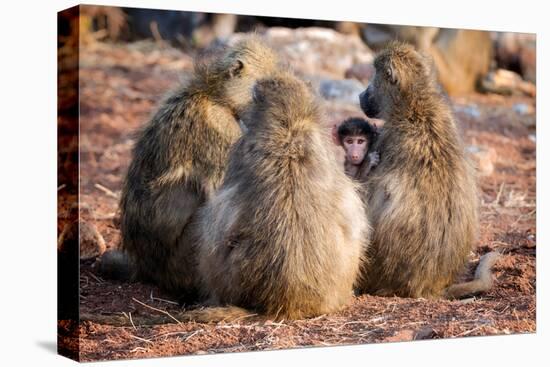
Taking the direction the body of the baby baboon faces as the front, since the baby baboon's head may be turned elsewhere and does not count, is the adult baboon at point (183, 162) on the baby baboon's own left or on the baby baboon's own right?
on the baby baboon's own right

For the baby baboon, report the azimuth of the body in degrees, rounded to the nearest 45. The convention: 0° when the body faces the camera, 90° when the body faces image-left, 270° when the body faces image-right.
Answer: approximately 0°

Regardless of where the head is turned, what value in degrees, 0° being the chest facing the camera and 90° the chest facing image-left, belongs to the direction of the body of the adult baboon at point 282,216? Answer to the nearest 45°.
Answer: approximately 180°

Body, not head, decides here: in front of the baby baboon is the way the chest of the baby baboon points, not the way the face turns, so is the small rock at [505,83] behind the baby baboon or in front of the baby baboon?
behind

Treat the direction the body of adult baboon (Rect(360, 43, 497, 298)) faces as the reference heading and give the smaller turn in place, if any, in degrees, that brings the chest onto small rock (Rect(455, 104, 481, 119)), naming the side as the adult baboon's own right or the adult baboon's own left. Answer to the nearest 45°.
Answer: approximately 45° to the adult baboon's own right

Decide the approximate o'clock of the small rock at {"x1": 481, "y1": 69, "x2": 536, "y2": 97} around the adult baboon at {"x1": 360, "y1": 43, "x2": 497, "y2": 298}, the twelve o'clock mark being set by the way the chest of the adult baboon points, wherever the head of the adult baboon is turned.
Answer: The small rock is roughly at 2 o'clock from the adult baboon.

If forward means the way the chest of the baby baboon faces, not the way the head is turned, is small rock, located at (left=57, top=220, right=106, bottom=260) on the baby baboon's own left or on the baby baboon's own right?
on the baby baboon's own right

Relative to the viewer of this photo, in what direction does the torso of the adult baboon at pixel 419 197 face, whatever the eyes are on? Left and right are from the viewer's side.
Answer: facing away from the viewer and to the left of the viewer

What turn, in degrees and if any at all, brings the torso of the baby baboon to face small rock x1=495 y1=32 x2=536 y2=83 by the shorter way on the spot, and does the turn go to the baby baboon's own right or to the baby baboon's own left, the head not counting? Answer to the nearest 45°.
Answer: approximately 135° to the baby baboon's own left

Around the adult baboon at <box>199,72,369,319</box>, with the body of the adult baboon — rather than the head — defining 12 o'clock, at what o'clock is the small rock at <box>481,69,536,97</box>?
The small rock is roughly at 1 o'clock from the adult baboon.
